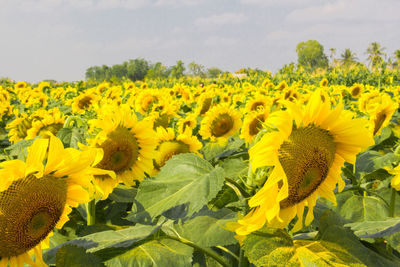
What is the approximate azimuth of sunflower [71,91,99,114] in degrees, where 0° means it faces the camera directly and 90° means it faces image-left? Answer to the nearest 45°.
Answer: approximately 0°

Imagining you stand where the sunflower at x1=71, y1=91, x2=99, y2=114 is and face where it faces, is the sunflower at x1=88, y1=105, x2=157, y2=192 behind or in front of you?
in front

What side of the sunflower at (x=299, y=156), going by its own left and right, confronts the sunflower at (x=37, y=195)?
right

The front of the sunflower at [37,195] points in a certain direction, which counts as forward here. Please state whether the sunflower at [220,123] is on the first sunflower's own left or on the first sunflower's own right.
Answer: on the first sunflower's own left

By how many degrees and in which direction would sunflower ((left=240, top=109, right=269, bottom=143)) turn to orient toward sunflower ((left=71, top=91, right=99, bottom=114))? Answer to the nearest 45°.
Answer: approximately 180°

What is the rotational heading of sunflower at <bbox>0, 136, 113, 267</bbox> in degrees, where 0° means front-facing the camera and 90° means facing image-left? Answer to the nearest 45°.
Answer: approximately 315°

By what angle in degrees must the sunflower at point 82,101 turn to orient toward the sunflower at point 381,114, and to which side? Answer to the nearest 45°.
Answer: approximately 45° to its left

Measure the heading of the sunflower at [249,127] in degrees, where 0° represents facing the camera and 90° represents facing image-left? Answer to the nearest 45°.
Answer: approximately 315°
